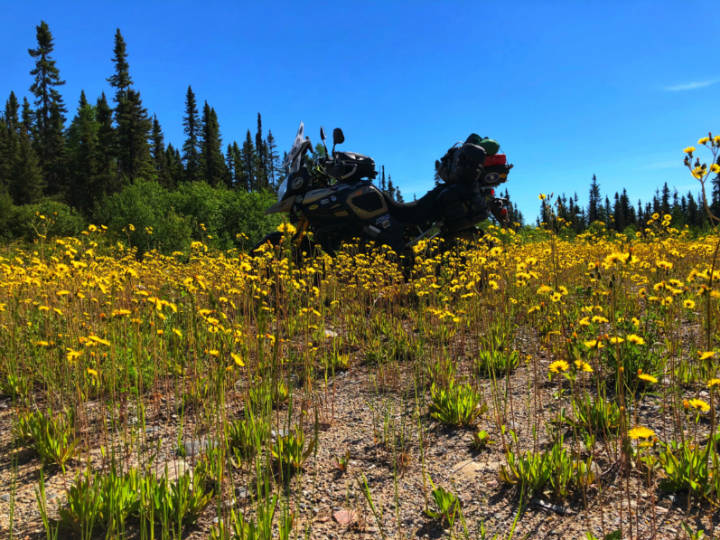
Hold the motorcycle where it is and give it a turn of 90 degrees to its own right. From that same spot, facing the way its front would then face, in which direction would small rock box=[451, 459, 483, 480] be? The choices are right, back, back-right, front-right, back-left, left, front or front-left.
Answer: back

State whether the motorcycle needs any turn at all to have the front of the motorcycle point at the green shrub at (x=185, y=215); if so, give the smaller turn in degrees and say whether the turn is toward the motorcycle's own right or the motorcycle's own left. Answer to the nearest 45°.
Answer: approximately 45° to the motorcycle's own right

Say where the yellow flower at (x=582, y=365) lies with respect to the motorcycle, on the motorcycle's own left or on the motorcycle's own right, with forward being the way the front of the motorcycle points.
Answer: on the motorcycle's own left

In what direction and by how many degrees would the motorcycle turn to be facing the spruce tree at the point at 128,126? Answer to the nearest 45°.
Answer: approximately 45° to its right

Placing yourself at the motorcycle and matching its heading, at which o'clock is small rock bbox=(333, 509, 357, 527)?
The small rock is roughly at 9 o'clock from the motorcycle.

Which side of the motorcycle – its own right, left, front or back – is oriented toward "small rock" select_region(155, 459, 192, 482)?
left

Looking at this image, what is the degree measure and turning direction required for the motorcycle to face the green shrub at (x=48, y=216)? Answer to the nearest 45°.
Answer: approximately 45° to its right

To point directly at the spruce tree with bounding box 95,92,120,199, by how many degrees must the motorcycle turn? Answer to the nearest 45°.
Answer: approximately 45° to its right

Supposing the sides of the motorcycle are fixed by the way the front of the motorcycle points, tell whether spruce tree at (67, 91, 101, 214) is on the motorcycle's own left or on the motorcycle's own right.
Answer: on the motorcycle's own right

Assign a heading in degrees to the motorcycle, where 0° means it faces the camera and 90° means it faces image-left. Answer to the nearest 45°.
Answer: approximately 90°
